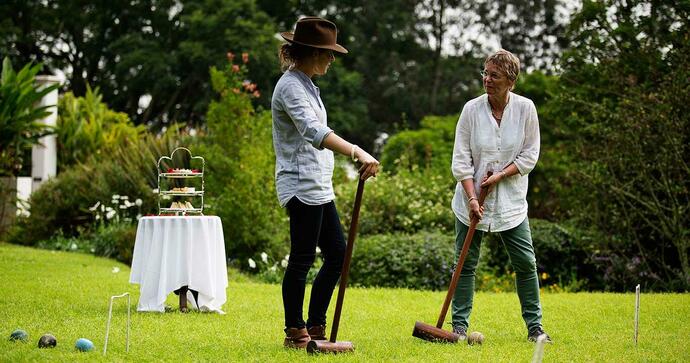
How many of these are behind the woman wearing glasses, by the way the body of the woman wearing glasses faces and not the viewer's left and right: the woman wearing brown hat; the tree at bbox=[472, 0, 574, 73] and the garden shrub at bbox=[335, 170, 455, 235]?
2

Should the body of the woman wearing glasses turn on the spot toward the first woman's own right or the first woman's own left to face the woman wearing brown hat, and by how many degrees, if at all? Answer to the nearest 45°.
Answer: approximately 45° to the first woman's own right

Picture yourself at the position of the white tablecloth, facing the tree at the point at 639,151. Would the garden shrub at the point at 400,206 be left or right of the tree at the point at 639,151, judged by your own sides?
left

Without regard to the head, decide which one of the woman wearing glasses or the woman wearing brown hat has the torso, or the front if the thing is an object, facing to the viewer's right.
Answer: the woman wearing brown hat

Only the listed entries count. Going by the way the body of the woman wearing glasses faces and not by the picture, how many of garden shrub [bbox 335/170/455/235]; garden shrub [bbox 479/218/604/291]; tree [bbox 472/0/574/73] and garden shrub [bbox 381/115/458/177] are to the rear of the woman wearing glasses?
4

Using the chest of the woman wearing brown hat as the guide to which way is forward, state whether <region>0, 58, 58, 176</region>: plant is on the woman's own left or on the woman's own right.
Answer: on the woman's own left

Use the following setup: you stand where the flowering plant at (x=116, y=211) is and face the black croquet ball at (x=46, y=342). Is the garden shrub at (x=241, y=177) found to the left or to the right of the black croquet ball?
left

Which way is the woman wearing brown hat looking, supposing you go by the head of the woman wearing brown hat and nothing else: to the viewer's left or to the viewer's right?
to the viewer's right

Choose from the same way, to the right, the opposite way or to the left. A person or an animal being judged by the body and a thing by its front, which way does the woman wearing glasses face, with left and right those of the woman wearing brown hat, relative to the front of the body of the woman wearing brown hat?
to the right

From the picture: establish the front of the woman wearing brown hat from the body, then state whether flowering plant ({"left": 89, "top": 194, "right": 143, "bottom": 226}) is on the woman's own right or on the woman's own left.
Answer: on the woman's own left

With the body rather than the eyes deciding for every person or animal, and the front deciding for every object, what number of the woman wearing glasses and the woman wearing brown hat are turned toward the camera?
1

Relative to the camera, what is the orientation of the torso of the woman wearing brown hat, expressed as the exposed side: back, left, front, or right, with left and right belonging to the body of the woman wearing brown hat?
right

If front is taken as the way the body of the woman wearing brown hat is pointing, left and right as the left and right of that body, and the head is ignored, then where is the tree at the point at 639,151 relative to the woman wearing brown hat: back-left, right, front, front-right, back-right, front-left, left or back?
front-left

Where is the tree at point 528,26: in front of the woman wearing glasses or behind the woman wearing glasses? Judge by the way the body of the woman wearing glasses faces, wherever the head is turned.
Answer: behind

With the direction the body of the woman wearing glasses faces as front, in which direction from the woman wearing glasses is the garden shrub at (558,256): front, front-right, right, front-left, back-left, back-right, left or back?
back
